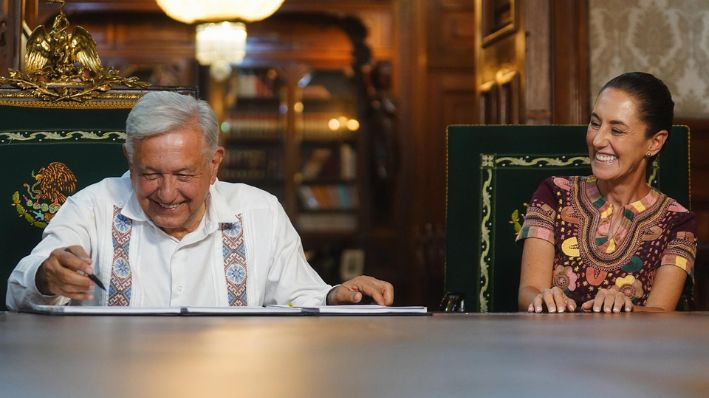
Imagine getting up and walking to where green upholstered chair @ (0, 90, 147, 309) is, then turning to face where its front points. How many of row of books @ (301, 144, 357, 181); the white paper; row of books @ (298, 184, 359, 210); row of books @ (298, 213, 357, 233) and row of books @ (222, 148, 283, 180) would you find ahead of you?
1

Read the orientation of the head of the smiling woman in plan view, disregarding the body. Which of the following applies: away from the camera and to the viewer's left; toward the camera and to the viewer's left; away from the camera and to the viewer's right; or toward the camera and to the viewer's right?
toward the camera and to the viewer's left

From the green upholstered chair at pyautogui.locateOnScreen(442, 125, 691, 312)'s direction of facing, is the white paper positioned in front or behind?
in front

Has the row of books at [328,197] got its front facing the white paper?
yes

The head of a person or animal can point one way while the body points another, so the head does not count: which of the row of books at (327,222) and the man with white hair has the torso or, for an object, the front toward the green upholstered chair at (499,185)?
the row of books

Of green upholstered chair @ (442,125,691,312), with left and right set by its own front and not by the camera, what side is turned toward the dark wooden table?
front

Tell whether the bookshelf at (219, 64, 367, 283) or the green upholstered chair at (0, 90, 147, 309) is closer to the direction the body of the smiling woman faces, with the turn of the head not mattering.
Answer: the green upholstered chair

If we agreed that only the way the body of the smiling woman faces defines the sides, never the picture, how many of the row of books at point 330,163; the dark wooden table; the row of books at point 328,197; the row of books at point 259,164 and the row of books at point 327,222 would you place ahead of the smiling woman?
1

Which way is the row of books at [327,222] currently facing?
toward the camera

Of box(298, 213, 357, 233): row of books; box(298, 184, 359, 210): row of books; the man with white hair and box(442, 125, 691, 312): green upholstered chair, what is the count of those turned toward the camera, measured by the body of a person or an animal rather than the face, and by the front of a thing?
4

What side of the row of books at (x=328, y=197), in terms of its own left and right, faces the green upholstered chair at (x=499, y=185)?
front

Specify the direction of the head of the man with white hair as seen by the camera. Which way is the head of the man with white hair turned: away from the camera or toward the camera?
toward the camera

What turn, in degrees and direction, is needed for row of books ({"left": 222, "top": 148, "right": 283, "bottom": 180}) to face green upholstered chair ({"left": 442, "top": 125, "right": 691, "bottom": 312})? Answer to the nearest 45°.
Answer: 0° — it already faces it

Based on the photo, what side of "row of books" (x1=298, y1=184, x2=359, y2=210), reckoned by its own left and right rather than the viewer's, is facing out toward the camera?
front
